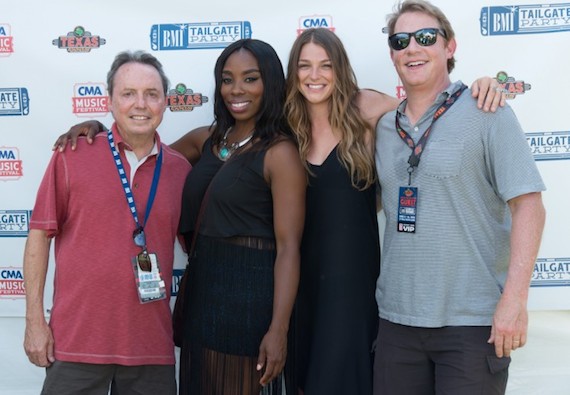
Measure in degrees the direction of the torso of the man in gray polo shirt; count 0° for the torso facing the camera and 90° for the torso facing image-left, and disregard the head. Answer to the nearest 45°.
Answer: approximately 45°

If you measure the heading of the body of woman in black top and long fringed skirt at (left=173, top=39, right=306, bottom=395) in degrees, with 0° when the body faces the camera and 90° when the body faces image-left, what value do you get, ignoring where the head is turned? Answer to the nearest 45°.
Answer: approximately 45°

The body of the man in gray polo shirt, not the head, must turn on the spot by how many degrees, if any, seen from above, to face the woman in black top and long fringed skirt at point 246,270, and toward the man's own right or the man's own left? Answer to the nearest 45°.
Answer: approximately 45° to the man's own right

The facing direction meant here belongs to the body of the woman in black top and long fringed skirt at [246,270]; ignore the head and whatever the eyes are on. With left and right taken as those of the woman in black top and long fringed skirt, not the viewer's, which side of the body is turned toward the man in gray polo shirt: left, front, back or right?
left

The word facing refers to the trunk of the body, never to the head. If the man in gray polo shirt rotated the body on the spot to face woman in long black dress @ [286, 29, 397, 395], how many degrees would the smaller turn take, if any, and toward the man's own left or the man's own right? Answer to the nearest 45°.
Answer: approximately 90° to the man's own right
